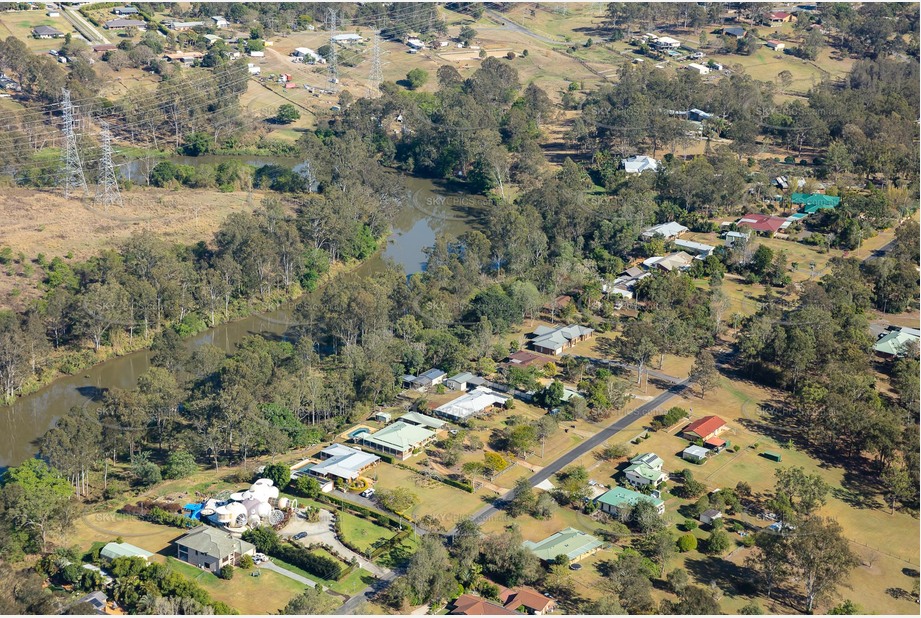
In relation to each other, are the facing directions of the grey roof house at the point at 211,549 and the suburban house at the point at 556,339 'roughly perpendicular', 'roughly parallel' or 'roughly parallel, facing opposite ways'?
roughly parallel

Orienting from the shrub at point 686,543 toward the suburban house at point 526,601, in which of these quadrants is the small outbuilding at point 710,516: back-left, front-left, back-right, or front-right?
back-right

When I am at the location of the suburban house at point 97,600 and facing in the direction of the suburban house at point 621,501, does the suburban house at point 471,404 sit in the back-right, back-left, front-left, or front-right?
front-left

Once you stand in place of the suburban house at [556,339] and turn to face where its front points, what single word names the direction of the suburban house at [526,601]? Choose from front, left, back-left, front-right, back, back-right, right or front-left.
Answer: front-right

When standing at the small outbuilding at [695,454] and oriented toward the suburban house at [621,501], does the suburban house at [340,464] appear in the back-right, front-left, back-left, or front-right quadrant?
front-right

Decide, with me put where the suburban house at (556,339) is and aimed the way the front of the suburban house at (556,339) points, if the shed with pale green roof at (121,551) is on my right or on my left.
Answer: on my right

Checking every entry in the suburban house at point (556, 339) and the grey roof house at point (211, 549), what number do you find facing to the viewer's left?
0

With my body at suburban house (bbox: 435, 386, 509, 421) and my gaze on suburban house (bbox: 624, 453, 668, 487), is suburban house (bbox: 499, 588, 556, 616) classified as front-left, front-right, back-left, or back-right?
front-right

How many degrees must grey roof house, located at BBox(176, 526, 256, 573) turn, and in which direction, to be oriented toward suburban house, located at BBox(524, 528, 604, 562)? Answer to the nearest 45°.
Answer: approximately 45° to its left

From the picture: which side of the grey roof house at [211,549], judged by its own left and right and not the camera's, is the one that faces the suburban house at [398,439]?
left

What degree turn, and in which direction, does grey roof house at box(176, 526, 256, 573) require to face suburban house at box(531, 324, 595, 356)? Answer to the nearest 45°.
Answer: approximately 90° to its left

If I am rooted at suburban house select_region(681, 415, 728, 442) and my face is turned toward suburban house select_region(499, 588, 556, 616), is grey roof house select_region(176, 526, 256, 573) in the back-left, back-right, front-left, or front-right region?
front-right

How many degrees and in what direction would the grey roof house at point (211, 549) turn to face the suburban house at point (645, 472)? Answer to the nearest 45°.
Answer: approximately 45° to its left

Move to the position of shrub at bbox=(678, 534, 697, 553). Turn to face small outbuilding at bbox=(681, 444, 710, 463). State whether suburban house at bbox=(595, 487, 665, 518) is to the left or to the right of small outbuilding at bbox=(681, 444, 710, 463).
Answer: left

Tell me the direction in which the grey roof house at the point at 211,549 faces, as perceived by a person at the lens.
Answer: facing the viewer and to the right of the viewer

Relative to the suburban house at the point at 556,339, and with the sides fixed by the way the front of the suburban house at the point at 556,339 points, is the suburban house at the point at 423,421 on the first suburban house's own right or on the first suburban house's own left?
on the first suburban house's own right

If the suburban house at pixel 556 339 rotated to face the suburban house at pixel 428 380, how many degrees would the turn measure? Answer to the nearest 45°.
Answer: approximately 90° to its right

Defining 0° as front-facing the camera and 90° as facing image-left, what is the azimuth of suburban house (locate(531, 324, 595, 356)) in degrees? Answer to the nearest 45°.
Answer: approximately 315°
